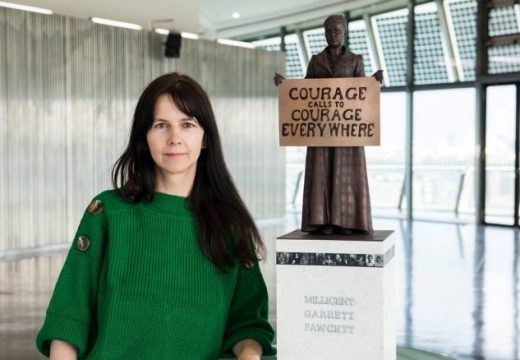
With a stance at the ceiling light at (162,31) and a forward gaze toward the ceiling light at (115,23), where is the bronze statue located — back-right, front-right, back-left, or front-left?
front-left

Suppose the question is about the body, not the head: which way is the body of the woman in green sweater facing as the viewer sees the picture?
toward the camera

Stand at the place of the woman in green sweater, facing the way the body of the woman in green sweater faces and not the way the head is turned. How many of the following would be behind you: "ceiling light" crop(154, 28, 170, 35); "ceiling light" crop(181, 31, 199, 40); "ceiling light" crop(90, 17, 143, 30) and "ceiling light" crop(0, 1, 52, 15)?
4

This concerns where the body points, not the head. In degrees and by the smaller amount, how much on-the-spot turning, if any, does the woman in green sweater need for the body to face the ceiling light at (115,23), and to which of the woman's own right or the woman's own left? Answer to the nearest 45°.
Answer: approximately 180°

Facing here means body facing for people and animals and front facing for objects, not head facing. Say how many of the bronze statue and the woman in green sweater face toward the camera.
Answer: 2

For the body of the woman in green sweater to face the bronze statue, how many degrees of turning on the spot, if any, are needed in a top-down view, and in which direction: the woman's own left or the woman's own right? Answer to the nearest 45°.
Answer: approximately 135° to the woman's own left

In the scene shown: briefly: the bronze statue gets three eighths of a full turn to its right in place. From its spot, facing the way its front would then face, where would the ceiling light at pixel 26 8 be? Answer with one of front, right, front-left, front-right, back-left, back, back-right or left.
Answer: front

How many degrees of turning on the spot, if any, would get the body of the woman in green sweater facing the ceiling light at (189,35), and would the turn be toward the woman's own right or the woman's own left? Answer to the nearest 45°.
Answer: approximately 180°

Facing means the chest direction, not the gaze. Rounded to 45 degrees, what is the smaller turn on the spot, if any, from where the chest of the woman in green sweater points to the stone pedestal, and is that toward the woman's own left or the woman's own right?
approximately 135° to the woman's own left

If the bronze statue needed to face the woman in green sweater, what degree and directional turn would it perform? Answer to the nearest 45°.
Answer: approximately 45° to its right

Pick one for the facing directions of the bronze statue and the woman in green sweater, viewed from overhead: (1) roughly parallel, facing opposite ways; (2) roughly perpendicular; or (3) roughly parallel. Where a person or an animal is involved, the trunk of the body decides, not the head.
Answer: roughly parallel

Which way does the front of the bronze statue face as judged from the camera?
facing the viewer

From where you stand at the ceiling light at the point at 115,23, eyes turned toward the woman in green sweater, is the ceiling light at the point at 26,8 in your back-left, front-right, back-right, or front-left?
front-right

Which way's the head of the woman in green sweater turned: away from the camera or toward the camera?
toward the camera
